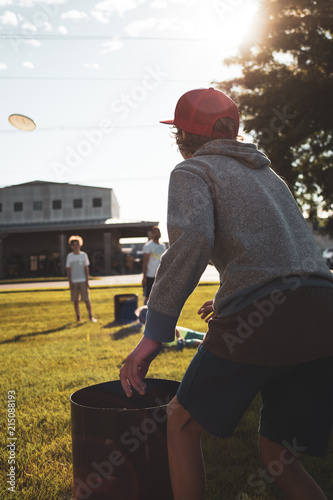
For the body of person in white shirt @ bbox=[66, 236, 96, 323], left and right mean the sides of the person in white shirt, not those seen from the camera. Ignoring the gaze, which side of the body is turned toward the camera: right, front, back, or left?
front

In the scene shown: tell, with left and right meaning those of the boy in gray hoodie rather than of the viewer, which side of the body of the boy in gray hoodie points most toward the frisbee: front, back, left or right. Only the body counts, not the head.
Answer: front

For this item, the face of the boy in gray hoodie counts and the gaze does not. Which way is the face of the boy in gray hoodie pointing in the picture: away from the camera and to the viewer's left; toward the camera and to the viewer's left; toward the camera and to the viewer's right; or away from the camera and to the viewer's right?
away from the camera and to the viewer's left

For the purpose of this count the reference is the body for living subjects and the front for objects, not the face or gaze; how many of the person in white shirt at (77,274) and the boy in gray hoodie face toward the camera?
1

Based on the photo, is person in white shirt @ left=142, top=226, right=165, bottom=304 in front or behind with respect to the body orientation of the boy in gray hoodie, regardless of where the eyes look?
in front

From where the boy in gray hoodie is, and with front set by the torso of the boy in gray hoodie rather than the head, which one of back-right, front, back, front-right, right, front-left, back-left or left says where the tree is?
front-right

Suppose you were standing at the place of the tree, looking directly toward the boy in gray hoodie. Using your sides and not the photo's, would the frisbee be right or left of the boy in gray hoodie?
right

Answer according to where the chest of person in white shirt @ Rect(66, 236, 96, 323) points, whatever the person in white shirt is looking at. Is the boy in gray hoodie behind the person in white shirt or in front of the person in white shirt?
in front

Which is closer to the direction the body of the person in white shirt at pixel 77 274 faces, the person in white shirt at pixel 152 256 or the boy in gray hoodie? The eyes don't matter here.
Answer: the boy in gray hoodie

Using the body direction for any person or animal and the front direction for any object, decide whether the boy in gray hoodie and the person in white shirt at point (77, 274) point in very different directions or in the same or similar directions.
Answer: very different directions

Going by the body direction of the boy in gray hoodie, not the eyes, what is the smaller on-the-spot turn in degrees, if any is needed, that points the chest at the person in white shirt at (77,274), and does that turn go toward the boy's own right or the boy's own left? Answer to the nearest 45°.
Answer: approximately 45° to the boy's own right

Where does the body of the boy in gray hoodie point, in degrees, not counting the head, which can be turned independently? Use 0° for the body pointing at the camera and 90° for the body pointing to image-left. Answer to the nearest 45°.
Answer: approximately 135°
